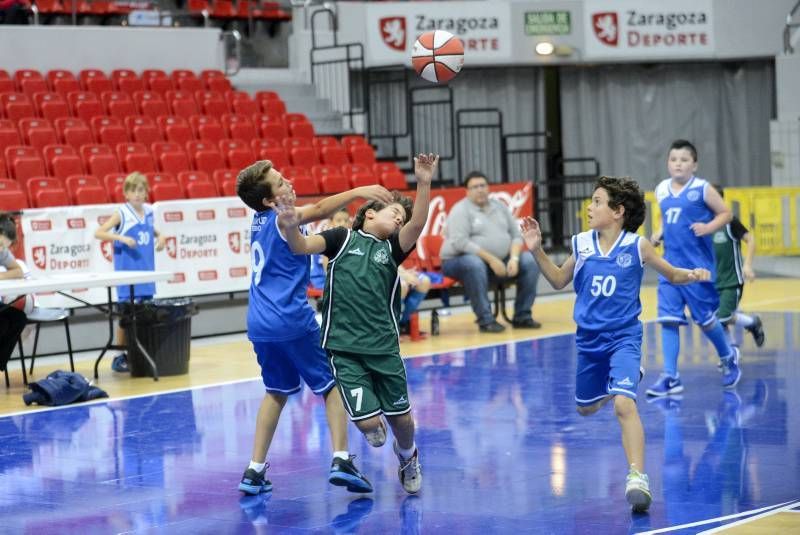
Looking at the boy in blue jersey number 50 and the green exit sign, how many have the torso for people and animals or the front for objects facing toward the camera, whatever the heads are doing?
2

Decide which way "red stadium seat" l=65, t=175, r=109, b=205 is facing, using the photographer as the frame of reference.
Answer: facing the viewer and to the right of the viewer

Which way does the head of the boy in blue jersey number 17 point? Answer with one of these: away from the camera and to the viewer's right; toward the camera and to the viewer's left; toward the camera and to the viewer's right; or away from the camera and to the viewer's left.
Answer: toward the camera and to the viewer's left

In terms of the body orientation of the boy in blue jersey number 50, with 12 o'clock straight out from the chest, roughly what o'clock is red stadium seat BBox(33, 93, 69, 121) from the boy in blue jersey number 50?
The red stadium seat is roughly at 5 o'clock from the boy in blue jersey number 50.

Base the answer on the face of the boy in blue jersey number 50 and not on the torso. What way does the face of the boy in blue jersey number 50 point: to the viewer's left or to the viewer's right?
to the viewer's left

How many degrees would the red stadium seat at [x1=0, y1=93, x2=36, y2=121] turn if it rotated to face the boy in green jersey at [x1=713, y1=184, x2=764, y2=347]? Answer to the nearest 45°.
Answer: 0° — it already faces them
